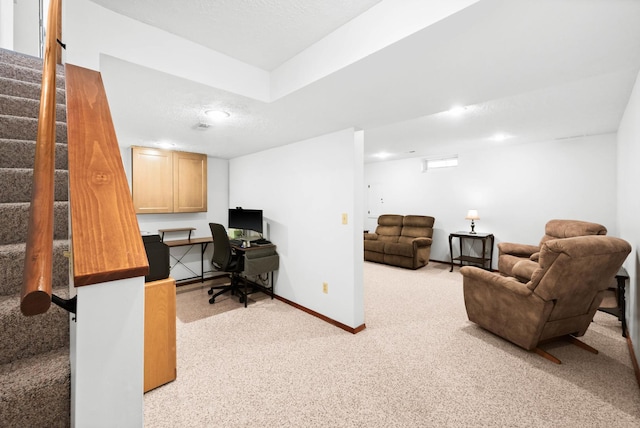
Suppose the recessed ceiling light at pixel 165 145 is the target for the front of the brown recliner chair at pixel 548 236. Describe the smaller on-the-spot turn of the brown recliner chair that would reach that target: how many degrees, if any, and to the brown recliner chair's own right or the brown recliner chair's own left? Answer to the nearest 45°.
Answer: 0° — it already faces it

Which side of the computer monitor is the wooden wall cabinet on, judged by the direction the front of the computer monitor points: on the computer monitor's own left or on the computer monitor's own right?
on the computer monitor's own right

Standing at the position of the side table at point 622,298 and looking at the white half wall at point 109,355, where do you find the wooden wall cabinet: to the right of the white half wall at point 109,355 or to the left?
right

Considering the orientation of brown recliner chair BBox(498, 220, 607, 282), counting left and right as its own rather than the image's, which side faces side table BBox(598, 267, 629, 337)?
left

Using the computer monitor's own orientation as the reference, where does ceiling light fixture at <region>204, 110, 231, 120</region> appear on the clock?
The ceiling light fixture is roughly at 11 o'clock from the computer monitor.

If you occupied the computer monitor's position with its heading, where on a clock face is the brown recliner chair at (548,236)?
The brown recliner chair is roughly at 8 o'clock from the computer monitor.

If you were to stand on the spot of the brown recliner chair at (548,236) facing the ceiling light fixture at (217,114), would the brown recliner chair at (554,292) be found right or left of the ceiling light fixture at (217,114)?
left

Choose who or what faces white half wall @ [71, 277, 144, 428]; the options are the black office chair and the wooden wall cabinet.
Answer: the wooden wall cabinet

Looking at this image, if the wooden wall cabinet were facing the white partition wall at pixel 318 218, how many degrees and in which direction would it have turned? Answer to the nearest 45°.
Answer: approximately 45° to its left
